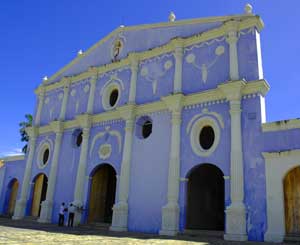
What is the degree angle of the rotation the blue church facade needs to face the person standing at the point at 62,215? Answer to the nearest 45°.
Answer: approximately 90° to its right

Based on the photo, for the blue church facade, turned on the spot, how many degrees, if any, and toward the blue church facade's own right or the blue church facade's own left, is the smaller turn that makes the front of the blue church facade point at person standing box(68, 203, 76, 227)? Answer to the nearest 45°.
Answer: approximately 90° to the blue church facade's own right

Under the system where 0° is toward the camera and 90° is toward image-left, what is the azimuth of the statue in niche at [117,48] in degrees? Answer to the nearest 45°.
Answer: approximately 45°
